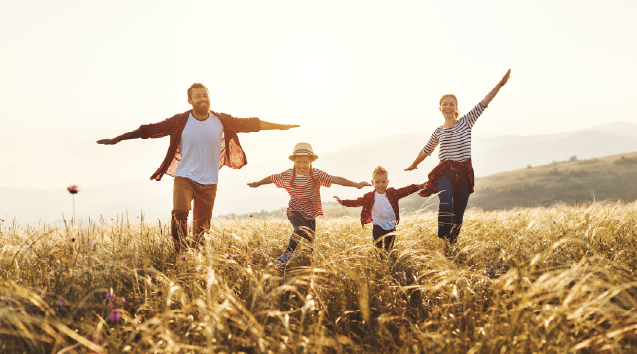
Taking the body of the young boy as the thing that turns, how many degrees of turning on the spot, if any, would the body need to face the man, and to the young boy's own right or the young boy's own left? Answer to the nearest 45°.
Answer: approximately 90° to the young boy's own right

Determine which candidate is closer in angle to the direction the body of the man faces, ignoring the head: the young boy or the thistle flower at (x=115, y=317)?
the thistle flower

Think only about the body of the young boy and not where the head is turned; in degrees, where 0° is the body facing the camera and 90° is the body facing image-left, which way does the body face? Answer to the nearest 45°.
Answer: approximately 0°

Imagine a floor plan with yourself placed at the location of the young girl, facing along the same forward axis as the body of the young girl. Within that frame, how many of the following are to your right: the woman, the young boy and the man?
1

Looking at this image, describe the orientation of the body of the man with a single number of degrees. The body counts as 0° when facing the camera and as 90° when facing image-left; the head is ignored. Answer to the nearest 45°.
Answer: approximately 0°

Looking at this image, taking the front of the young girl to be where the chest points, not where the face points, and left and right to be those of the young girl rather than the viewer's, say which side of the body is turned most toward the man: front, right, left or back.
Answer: right

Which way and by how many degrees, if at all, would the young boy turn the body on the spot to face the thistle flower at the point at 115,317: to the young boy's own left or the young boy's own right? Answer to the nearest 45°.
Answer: approximately 45° to the young boy's own right
